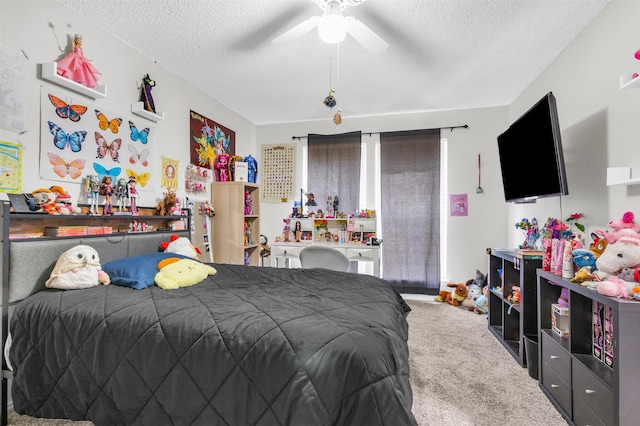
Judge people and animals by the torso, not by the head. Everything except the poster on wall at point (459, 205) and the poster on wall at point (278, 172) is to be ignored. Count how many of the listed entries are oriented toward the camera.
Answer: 2

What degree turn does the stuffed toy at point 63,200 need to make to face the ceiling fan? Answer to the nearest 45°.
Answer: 0° — it already faces it

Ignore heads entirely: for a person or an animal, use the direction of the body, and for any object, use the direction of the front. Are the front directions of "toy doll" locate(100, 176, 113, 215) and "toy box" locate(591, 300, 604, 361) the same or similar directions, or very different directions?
very different directions

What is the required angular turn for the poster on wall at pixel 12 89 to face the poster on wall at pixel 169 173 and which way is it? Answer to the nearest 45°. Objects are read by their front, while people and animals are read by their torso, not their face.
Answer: approximately 90° to its left

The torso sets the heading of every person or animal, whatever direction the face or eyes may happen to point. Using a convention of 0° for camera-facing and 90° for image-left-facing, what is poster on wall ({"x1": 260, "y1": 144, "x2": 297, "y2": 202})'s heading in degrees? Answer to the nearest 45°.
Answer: approximately 0°

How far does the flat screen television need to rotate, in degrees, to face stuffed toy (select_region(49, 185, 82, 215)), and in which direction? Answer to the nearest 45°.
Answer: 0° — it already faces it

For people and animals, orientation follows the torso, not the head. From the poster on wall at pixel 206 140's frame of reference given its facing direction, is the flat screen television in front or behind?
in front

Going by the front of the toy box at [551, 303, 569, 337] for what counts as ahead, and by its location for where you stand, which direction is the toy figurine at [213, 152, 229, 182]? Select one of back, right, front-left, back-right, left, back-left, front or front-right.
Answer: front-right

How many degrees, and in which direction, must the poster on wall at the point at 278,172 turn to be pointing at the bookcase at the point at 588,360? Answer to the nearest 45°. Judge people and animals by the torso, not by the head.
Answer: approximately 45° to its left

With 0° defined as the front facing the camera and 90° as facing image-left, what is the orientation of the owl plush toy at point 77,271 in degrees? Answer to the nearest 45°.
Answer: approximately 315°

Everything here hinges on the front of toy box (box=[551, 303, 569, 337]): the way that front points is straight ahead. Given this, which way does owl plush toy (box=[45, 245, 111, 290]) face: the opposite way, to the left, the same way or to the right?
the opposite way

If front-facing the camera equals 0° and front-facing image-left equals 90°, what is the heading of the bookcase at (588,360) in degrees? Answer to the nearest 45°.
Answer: approximately 45°

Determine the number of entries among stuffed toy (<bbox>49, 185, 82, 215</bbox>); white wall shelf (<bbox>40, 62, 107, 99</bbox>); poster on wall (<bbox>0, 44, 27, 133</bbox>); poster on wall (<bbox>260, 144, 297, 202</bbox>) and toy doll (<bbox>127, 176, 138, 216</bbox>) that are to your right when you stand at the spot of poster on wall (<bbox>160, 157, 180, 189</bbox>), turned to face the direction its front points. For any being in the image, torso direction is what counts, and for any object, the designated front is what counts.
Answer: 4

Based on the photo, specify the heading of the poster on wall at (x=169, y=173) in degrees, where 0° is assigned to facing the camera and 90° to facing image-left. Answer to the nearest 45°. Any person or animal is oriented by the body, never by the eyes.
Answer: approximately 315°

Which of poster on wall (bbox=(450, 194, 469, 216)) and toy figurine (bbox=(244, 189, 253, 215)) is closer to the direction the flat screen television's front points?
the toy figurine

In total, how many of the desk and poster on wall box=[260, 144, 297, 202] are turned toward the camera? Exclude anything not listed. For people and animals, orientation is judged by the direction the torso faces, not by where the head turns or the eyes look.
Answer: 2

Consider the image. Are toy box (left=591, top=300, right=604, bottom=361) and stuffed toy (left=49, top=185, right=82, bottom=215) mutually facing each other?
yes
